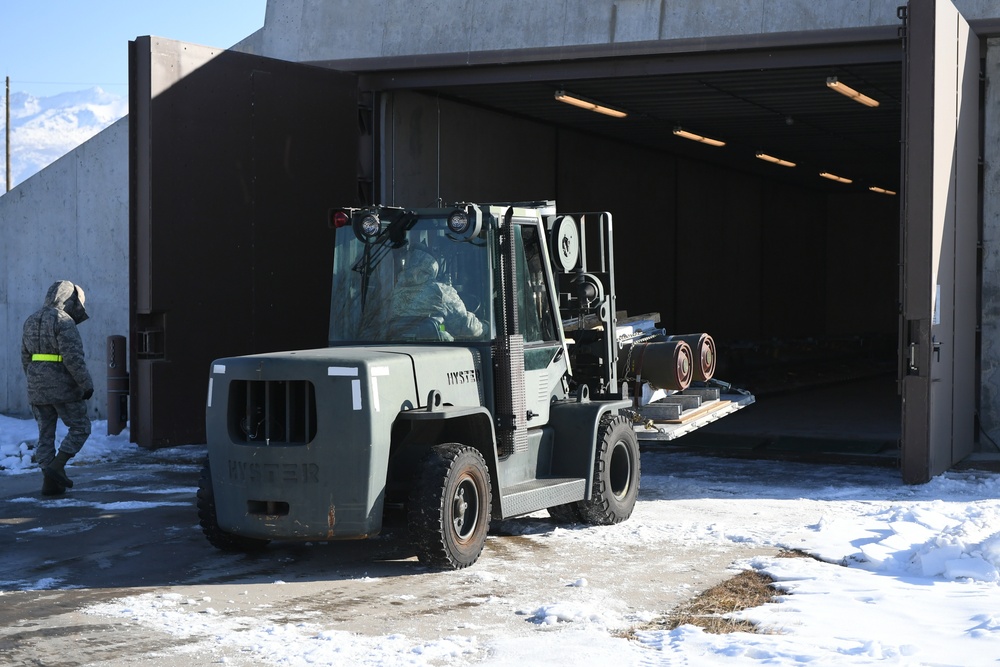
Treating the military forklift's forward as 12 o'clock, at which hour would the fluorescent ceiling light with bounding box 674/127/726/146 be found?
The fluorescent ceiling light is roughly at 11 o'clock from the military forklift.

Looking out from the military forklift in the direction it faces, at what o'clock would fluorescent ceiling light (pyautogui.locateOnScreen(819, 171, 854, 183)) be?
The fluorescent ceiling light is roughly at 11 o'clock from the military forklift.

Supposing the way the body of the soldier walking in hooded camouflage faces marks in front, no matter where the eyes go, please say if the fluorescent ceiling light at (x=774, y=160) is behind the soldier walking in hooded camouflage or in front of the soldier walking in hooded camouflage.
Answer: in front

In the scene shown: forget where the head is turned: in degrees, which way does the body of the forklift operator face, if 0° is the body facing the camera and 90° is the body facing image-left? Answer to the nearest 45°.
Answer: approximately 225°

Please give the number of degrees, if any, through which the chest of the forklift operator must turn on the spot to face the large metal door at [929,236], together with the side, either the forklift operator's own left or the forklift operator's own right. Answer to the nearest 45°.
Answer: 0° — they already face it

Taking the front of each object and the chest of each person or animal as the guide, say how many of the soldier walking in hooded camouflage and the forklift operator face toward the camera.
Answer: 0

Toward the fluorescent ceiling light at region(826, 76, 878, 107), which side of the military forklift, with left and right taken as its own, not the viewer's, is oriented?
front

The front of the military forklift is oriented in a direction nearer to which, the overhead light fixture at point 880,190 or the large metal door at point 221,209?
the overhead light fixture
